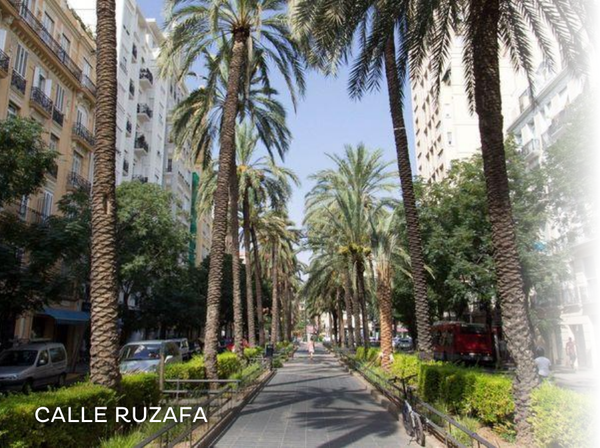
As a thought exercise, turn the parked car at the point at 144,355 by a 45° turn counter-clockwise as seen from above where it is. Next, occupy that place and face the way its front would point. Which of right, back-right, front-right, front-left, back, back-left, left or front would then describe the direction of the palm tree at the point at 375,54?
front-left

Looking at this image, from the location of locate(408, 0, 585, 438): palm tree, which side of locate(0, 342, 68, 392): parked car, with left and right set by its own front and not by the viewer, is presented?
left

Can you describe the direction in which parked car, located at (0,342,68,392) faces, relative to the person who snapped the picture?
facing the viewer and to the left of the viewer

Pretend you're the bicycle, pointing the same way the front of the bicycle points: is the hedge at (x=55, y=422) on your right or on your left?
on your left

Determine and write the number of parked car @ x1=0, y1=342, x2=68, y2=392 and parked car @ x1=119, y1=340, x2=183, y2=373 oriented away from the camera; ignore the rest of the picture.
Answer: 0

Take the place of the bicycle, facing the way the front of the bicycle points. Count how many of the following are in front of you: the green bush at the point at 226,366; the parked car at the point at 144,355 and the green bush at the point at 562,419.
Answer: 2

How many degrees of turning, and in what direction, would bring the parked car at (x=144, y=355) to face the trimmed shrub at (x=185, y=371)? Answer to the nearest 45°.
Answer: approximately 45° to its left

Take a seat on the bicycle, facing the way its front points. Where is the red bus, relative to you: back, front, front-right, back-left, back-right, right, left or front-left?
front-right

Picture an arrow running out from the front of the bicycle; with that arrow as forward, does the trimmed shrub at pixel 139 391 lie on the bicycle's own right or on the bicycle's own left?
on the bicycle's own left

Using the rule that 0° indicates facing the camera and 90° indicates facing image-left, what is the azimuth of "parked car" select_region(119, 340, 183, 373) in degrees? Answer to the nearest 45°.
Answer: approximately 45°
